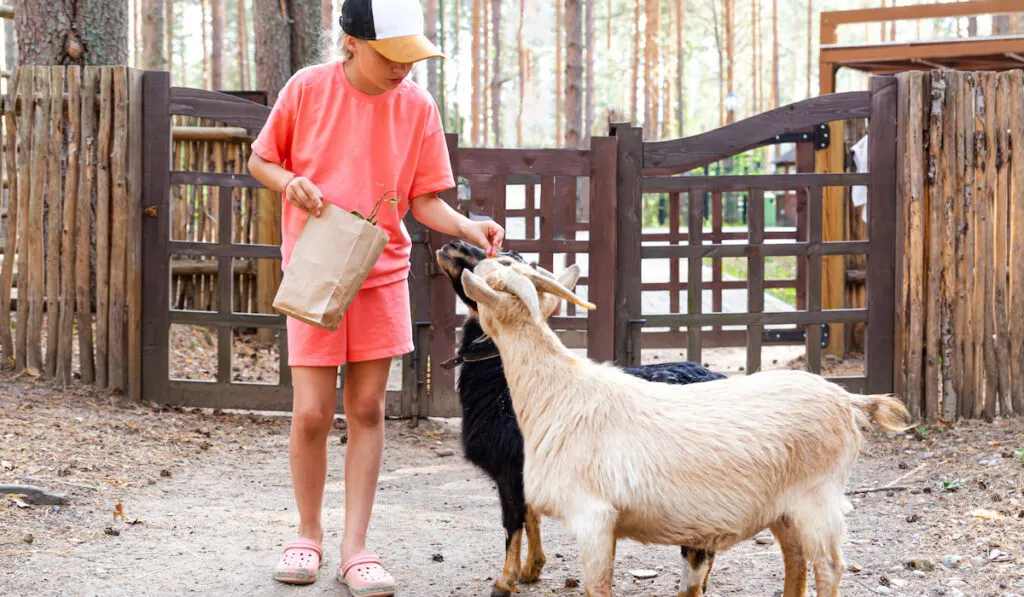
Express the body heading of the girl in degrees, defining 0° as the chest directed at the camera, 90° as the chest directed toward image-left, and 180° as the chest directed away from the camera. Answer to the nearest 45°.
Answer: approximately 0°

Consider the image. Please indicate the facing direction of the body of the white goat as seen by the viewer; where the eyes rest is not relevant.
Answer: to the viewer's left

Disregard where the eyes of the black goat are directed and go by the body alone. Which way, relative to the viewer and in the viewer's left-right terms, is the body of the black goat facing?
facing to the left of the viewer

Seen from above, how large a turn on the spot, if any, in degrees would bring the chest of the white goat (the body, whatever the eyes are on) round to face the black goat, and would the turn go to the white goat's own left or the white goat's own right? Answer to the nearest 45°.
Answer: approximately 45° to the white goat's own right

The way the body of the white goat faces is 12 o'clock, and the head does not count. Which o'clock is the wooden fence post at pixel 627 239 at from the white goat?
The wooden fence post is roughly at 3 o'clock from the white goat.

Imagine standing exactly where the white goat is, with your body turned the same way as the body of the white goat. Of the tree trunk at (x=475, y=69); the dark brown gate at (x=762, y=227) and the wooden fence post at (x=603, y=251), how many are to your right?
3

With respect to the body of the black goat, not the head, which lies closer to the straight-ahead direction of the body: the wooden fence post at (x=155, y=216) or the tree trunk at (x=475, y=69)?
the wooden fence post
